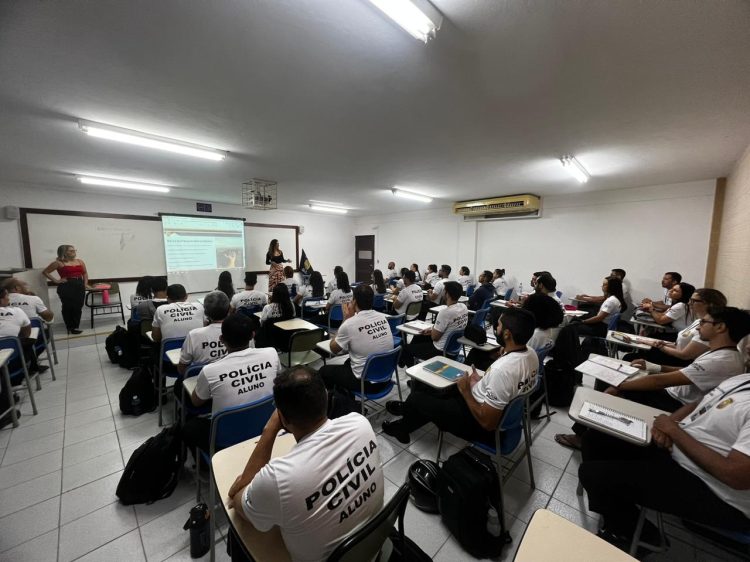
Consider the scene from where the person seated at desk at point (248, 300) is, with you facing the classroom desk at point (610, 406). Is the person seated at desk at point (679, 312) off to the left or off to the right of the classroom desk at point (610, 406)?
left

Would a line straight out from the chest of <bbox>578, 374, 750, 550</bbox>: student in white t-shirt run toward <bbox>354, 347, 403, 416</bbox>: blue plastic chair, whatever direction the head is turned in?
yes

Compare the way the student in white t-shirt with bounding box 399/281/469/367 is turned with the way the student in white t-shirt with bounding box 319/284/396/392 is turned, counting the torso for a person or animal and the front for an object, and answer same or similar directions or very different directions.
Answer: same or similar directions

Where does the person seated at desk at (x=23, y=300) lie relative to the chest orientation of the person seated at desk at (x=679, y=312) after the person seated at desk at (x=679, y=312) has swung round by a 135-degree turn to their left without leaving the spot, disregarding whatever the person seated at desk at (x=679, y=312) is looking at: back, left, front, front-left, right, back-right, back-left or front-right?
right

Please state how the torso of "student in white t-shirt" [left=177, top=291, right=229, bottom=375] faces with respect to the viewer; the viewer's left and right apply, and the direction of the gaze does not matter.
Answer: facing away from the viewer and to the left of the viewer

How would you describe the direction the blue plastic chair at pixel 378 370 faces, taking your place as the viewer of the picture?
facing away from the viewer and to the left of the viewer

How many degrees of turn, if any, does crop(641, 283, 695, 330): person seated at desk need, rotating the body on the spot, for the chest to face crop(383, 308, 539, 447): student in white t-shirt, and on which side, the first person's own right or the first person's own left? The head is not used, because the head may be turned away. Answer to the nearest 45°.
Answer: approximately 90° to the first person's own left

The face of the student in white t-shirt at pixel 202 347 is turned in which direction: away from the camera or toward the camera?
away from the camera

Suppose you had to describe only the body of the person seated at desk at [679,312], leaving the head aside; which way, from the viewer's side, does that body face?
to the viewer's left

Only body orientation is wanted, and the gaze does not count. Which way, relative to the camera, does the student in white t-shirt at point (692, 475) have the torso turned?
to the viewer's left

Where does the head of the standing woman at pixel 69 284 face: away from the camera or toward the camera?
toward the camera

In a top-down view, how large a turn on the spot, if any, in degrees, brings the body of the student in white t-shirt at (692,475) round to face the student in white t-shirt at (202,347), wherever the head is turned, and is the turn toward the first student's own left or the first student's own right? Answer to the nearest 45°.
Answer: approximately 45° to the first student's own left

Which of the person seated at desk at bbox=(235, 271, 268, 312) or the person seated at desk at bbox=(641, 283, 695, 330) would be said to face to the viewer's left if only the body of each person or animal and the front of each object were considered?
the person seated at desk at bbox=(641, 283, 695, 330)

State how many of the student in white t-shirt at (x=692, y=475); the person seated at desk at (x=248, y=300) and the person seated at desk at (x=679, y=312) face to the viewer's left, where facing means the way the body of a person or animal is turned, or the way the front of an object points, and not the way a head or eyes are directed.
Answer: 2

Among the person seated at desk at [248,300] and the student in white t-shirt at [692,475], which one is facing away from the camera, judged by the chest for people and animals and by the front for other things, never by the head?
the person seated at desk

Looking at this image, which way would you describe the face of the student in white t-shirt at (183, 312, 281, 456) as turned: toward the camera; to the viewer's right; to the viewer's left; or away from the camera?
away from the camera
